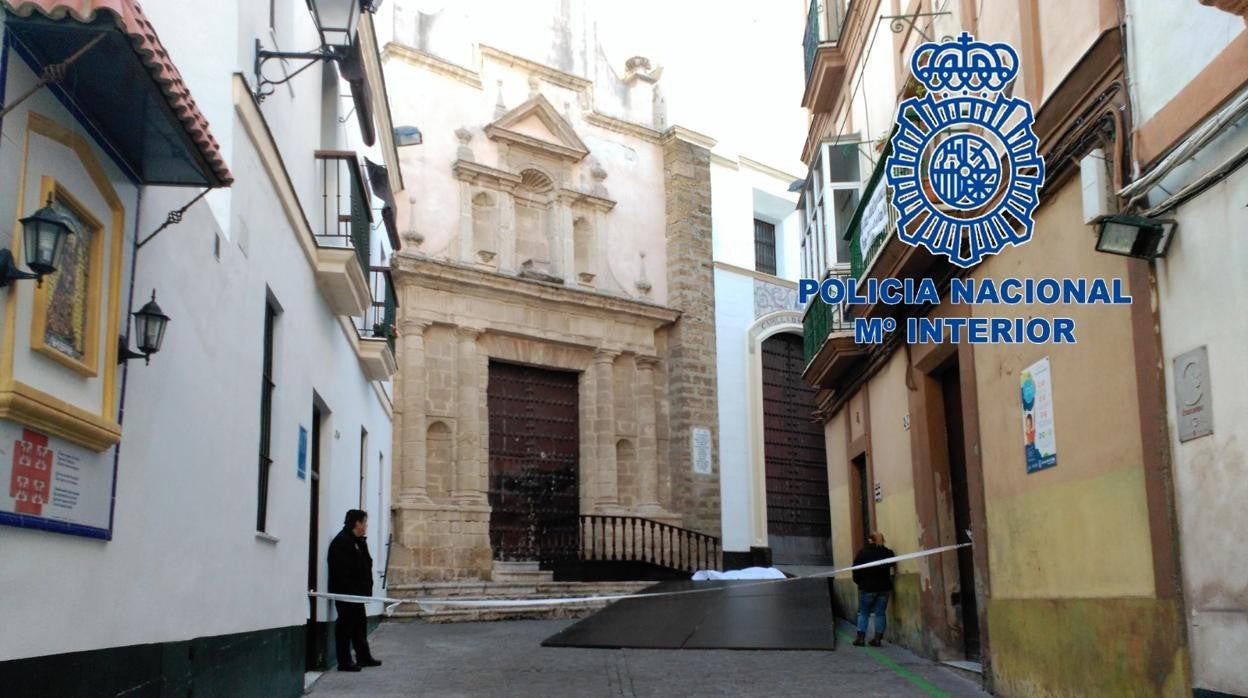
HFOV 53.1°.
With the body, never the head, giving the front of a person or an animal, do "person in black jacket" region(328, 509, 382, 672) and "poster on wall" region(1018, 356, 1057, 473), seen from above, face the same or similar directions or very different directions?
very different directions

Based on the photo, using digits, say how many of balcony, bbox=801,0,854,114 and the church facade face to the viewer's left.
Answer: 1

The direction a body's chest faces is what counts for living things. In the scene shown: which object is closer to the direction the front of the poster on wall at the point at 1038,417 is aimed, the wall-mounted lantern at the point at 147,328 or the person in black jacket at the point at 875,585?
the wall-mounted lantern

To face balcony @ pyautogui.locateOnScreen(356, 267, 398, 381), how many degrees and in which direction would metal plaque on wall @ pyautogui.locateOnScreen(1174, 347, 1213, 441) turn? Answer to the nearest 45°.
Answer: approximately 90° to its right

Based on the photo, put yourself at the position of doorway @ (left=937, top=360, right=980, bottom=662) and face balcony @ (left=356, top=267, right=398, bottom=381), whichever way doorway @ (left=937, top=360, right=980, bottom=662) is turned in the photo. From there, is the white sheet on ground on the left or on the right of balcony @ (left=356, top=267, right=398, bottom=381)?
right

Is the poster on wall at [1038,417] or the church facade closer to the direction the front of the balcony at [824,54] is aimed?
the church facade

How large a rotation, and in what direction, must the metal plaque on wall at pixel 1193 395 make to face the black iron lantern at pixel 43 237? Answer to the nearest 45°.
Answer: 0° — it already faces it

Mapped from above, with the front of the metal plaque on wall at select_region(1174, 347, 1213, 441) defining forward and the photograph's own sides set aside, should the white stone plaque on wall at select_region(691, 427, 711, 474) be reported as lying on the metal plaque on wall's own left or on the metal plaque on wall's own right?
on the metal plaque on wall's own right

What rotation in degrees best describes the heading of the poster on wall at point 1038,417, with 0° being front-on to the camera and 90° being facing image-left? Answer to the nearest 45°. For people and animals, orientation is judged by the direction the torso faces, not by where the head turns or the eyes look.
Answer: approximately 45°

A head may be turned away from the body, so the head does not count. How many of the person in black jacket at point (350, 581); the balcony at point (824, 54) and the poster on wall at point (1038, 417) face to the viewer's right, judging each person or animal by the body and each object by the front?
1

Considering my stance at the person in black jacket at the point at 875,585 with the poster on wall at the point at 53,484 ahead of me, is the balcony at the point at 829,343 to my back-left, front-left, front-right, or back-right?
back-right

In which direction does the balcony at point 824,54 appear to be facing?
to the viewer's left

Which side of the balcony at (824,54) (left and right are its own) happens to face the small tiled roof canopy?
left

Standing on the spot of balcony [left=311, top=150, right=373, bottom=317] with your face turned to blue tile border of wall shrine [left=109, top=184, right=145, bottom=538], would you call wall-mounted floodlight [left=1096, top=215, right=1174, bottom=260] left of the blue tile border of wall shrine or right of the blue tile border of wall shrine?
left
